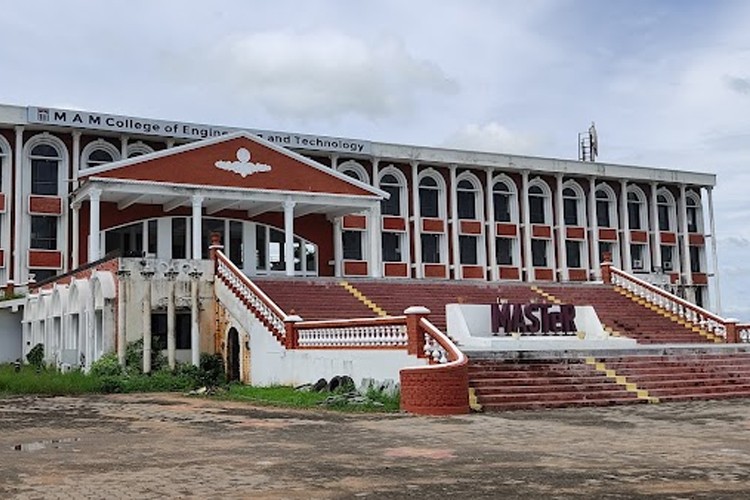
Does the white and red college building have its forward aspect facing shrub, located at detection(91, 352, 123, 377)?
no

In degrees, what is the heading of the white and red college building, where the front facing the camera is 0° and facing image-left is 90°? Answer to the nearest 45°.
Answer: approximately 315°

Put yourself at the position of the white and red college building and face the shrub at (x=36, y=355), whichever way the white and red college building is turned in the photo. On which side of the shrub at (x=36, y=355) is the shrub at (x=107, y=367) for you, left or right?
left

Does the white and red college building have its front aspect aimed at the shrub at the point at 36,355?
no
